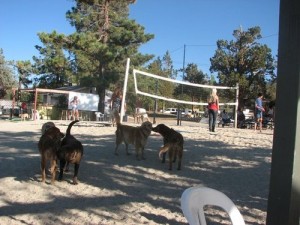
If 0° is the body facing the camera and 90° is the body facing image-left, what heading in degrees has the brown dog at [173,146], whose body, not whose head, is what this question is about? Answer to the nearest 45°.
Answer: approximately 135°

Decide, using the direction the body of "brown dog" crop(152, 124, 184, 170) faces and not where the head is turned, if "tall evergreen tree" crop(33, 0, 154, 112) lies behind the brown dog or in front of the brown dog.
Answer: in front

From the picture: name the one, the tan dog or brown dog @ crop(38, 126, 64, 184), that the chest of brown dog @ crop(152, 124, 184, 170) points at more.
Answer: the tan dog

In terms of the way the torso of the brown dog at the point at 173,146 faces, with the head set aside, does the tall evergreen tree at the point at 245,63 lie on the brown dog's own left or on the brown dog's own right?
on the brown dog's own right

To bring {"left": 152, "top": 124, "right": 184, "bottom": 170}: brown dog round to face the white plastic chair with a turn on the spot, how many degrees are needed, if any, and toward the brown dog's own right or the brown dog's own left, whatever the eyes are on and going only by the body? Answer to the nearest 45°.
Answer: approximately 135° to the brown dog's own left

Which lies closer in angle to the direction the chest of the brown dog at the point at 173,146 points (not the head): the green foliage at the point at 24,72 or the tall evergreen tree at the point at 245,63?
the green foliage

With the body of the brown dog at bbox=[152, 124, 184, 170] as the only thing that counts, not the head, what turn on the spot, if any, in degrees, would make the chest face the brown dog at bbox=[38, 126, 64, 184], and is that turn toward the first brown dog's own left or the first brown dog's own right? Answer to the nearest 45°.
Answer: approximately 90° to the first brown dog's own left

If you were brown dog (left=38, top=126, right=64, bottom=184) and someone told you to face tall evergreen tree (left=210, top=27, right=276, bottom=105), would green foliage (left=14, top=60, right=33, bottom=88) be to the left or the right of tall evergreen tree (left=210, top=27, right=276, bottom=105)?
left

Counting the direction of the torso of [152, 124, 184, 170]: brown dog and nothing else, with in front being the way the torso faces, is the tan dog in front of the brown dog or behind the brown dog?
in front

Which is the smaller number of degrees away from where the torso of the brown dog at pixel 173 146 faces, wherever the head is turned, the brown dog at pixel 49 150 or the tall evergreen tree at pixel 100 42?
the tall evergreen tree
